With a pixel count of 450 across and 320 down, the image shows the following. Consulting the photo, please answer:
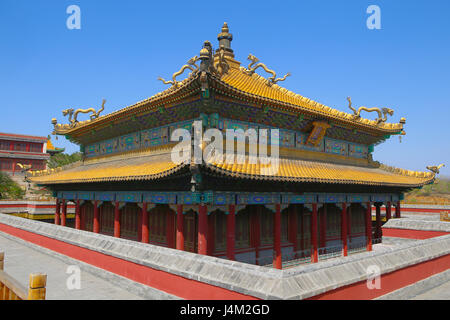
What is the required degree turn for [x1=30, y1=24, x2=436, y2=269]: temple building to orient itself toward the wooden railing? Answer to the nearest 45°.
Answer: approximately 45° to its right

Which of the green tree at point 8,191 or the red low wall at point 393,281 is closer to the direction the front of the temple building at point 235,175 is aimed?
the red low wall

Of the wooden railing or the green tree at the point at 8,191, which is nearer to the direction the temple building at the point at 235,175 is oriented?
the wooden railing

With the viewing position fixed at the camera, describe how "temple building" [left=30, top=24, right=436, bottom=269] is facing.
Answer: facing the viewer and to the right of the viewer

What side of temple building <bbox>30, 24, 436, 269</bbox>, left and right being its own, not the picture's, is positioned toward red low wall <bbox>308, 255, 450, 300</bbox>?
front

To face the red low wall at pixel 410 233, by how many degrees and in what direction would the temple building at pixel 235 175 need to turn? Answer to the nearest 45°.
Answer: approximately 90° to its left
